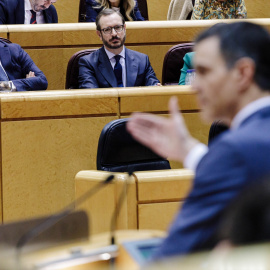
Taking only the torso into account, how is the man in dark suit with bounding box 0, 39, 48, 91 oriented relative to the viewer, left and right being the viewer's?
facing the viewer

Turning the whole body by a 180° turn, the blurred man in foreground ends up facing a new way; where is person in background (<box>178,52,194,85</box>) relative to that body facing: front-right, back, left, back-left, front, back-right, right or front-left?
left

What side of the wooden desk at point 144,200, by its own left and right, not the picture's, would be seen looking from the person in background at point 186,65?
back

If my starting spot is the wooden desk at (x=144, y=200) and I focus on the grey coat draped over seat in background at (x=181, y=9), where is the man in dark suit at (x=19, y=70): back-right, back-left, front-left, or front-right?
front-left

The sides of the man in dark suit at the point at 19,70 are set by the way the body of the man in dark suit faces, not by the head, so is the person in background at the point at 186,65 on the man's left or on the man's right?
on the man's left

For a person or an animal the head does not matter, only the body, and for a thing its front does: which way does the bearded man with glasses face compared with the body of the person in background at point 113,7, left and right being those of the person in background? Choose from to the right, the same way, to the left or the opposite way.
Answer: the same way

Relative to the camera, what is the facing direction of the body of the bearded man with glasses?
toward the camera

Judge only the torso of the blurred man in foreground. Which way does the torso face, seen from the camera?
to the viewer's left

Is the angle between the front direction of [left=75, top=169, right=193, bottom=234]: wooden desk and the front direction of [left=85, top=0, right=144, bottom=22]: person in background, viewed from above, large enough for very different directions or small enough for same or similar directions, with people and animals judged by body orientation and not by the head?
same or similar directions

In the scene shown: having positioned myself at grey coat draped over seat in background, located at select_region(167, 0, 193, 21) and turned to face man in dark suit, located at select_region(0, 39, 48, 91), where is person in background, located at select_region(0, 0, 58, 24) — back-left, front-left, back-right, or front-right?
front-right

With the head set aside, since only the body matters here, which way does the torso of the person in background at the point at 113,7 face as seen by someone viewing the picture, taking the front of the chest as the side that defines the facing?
toward the camera

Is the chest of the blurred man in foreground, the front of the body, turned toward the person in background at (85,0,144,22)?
no
